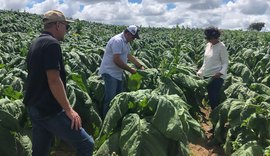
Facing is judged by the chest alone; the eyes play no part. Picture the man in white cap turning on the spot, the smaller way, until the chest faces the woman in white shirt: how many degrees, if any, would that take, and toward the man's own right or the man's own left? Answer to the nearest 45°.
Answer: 0° — they already face them

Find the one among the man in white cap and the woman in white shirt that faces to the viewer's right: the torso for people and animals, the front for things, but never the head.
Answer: the man in white cap

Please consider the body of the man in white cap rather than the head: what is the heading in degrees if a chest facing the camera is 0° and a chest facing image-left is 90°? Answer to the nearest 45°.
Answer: approximately 270°

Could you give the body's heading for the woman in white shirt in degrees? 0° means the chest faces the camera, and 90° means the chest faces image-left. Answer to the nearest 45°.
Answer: approximately 45°

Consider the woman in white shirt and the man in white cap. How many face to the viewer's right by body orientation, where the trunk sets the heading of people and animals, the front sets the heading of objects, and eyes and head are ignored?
1
